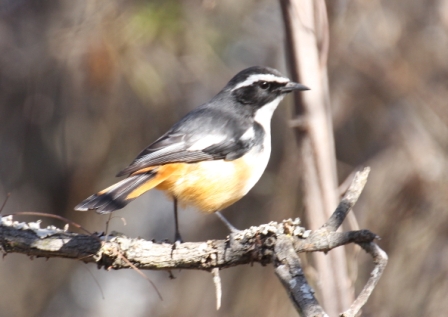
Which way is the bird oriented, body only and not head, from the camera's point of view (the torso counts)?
to the viewer's right

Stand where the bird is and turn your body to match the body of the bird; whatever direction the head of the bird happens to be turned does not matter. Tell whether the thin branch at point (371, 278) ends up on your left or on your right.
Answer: on your left
